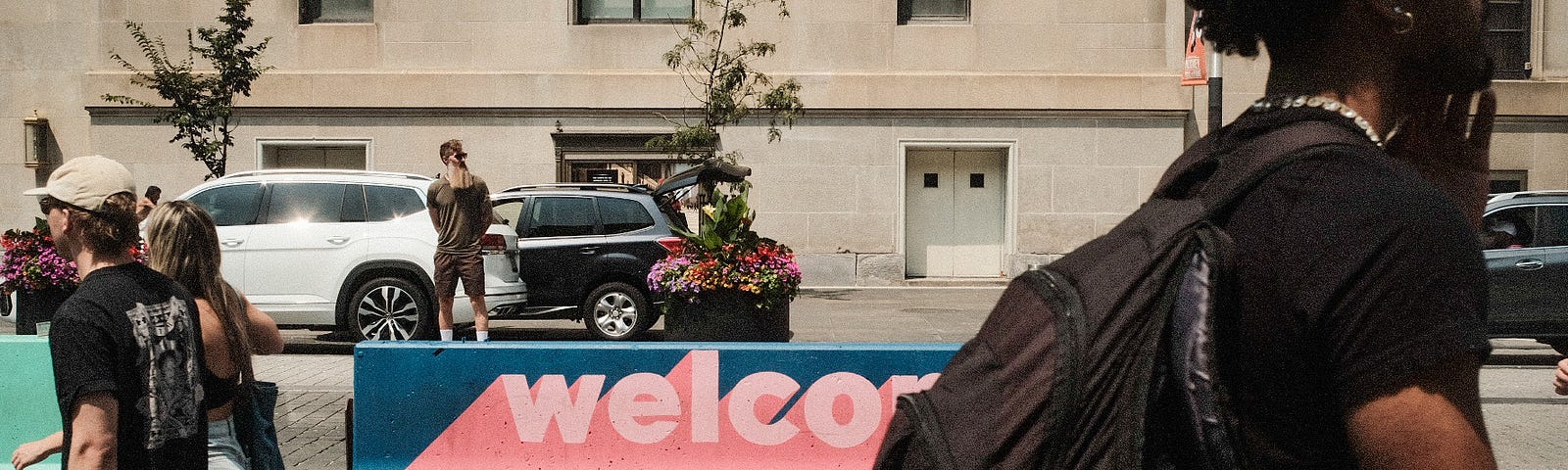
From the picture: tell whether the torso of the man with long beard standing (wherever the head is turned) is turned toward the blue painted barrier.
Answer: yes

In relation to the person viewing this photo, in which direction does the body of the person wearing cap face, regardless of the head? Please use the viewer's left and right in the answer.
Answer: facing away from the viewer and to the left of the viewer

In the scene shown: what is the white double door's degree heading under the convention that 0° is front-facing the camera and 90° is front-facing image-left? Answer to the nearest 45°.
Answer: approximately 0°

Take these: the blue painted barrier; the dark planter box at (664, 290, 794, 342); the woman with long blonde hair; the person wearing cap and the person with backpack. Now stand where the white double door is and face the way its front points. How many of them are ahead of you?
5

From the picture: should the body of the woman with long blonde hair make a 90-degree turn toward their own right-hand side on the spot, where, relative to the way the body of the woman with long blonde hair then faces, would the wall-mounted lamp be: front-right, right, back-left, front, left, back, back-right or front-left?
front-left

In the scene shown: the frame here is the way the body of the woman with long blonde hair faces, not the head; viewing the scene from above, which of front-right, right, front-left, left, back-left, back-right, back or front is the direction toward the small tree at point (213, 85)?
front-right

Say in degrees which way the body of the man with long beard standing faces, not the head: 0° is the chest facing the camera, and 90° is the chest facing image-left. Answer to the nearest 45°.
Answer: approximately 0°

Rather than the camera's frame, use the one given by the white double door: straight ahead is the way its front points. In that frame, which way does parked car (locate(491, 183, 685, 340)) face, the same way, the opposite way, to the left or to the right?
to the right

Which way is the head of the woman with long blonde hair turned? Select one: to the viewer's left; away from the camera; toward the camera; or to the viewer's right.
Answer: away from the camera

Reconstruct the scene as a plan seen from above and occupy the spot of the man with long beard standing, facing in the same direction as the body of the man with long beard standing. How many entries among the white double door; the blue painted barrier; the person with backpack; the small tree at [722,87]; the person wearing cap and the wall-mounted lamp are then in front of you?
3

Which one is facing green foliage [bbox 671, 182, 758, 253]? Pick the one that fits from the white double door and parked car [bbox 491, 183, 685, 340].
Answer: the white double door

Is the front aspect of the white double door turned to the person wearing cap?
yes

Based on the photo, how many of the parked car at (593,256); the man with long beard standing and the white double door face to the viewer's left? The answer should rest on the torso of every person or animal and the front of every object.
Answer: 1

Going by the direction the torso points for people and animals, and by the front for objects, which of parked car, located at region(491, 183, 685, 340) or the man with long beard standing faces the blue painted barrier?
the man with long beard standing

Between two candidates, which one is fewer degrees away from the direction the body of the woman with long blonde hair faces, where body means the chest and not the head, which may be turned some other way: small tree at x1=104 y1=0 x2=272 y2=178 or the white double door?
the small tree

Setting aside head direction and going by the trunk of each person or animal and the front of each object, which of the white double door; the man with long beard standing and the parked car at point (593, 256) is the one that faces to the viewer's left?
the parked car

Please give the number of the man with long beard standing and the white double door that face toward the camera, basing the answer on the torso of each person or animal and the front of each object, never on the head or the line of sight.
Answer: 2

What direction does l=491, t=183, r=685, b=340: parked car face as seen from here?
to the viewer's left
